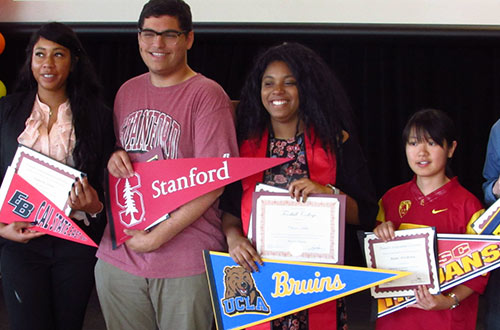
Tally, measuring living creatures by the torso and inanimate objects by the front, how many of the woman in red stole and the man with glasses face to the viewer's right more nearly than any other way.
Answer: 0

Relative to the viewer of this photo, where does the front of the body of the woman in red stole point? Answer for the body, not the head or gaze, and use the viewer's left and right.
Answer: facing the viewer and to the left of the viewer
